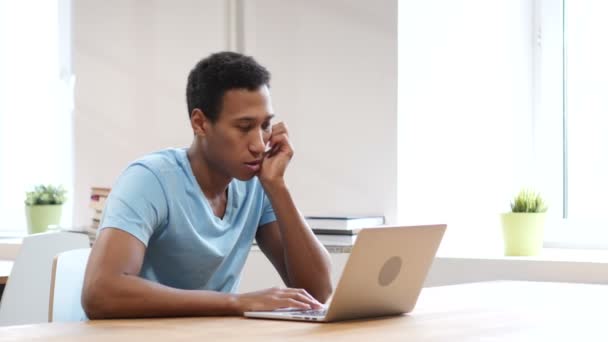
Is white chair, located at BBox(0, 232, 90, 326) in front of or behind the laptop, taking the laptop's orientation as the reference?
in front

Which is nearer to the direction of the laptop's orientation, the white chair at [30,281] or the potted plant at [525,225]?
the white chair

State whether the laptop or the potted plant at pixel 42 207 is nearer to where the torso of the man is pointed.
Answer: the laptop

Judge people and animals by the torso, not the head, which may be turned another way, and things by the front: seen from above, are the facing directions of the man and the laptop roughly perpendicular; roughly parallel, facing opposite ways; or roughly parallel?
roughly parallel, facing opposite ways

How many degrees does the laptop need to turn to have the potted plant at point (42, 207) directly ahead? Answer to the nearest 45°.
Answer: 0° — it already faces it

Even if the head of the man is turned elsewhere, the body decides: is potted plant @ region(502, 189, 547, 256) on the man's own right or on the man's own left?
on the man's own left

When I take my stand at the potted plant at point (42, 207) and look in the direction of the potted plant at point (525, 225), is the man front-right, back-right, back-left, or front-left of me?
front-right

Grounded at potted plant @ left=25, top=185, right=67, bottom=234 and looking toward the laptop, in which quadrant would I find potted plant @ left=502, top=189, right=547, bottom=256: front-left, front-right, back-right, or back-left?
front-left

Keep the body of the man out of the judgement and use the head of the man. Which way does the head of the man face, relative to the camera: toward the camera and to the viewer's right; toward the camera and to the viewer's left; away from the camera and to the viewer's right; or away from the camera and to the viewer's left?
toward the camera and to the viewer's right

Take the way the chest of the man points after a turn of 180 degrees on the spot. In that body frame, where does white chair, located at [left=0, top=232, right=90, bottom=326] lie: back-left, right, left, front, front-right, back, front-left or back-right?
front

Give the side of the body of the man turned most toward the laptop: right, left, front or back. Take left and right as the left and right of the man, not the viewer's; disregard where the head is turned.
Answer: front

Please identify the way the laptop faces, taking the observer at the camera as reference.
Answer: facing away from the viewer and to the left of the viewer
